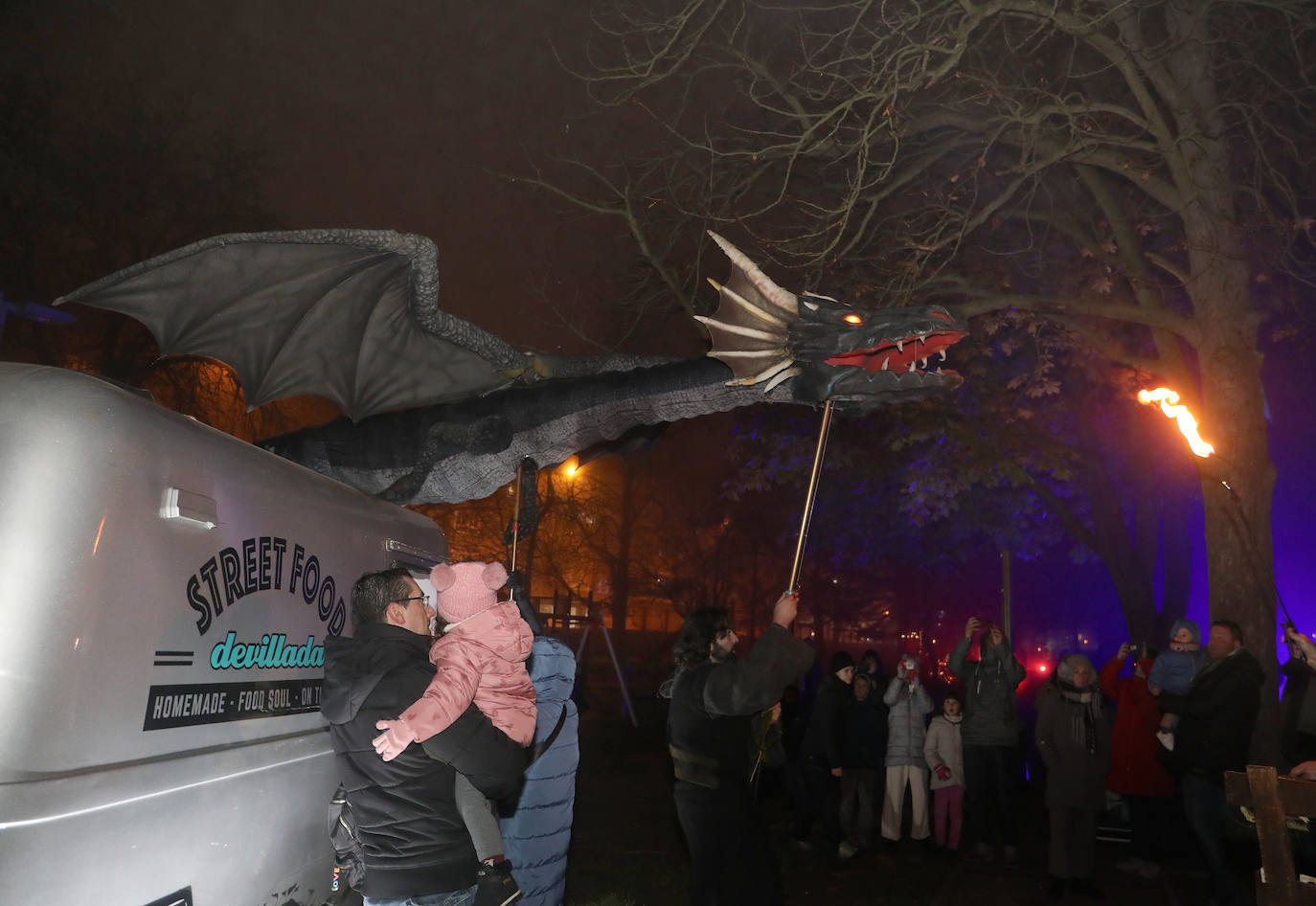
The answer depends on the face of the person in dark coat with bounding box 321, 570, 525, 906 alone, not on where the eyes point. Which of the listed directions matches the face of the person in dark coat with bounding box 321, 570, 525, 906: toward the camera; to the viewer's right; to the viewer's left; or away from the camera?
to the viewer's right

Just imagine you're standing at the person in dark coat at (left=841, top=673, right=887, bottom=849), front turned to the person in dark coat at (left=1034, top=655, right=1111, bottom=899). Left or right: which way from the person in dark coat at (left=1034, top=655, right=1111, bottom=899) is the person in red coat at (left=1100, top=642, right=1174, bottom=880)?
left

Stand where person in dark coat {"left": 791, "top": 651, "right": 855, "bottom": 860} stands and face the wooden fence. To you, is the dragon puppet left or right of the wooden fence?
right

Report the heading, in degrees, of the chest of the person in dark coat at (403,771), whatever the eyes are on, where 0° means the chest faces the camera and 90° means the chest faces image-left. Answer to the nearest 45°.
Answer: approximately 225°

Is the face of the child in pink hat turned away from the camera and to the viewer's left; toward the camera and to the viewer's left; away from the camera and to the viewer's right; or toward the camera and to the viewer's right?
away from the camera and to the viewer's left

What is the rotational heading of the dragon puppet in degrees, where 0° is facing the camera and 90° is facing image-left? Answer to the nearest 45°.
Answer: approximately 270°

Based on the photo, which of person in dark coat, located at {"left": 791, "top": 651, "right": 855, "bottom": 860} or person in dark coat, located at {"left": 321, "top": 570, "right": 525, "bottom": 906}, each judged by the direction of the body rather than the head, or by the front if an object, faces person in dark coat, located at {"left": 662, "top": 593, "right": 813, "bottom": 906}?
person in dark coat, located at {"left": 321, "top": 570, "right": 525, "bottom": 906}
